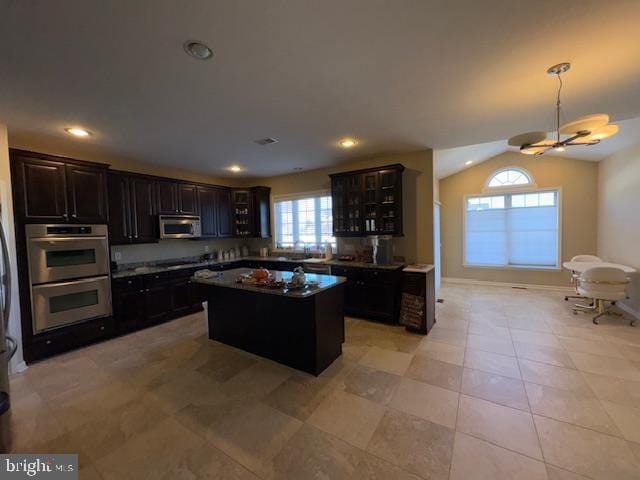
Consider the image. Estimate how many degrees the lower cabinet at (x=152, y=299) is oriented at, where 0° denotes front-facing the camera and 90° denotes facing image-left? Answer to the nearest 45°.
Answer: approximately 315°

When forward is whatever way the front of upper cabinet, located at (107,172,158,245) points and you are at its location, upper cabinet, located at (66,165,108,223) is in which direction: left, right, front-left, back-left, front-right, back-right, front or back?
right

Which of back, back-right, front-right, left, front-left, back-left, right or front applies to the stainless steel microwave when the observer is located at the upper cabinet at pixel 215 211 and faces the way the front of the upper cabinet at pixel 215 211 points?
right

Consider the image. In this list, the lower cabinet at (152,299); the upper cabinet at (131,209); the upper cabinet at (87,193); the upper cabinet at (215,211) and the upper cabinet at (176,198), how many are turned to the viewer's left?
0

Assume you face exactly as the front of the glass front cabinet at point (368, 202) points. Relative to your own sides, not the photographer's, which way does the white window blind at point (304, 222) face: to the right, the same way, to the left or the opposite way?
the same way

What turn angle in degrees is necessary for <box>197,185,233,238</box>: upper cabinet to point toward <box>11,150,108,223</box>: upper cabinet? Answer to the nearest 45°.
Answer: approximately 90° to its right

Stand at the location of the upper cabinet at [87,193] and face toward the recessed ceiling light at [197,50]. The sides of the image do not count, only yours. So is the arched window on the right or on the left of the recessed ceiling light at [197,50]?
left

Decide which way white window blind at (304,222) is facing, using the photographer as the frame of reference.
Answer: facing the viewer and to the left of the viewer

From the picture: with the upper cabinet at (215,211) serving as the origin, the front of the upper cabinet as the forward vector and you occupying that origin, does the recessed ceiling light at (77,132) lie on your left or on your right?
on your right

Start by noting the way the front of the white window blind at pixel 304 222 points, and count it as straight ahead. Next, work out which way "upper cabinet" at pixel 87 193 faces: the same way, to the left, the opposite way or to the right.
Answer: to the left

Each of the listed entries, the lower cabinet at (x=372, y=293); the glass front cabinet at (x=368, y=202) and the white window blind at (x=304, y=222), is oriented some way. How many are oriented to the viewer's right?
0
